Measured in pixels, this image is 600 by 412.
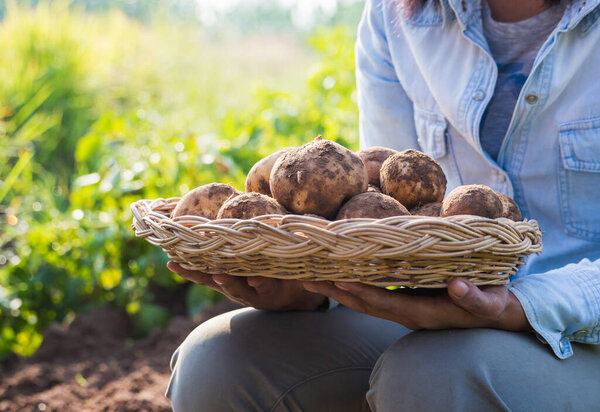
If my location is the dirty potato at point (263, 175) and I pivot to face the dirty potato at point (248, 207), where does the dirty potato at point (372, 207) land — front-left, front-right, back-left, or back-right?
front-left

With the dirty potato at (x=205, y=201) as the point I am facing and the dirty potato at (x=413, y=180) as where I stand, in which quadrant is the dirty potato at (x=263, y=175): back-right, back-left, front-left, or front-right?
front-right

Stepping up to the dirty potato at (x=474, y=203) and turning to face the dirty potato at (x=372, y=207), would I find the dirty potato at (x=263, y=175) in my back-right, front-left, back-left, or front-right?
front-right

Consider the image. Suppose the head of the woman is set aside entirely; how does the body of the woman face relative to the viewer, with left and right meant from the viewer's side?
facing the viewer and to the left of the viewer

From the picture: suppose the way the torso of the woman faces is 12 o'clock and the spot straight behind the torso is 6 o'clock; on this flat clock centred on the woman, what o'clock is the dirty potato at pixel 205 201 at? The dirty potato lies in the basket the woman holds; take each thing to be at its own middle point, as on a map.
The dirty potato is roughly at 1 o'clock from the woman.
